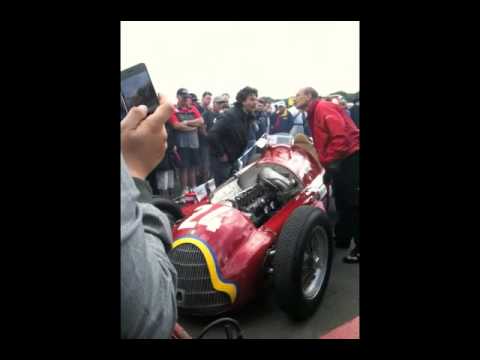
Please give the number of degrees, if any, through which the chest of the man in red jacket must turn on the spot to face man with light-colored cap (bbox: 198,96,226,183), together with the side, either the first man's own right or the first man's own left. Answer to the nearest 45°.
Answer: approximately 45° to the first man's own right

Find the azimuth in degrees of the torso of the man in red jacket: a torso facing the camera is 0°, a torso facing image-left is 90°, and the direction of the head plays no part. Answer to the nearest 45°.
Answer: approximately 90°

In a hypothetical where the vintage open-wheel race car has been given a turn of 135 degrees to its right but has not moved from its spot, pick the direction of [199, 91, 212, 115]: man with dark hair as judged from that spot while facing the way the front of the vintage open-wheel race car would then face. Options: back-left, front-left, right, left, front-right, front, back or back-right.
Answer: front

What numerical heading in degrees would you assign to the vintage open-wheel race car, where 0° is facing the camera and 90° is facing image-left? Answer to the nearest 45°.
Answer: approximately 45°

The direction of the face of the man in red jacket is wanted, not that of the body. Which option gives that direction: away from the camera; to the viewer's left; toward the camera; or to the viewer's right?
to the viewer's left

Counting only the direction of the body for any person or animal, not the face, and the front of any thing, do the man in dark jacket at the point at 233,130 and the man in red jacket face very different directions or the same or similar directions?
very different directions
